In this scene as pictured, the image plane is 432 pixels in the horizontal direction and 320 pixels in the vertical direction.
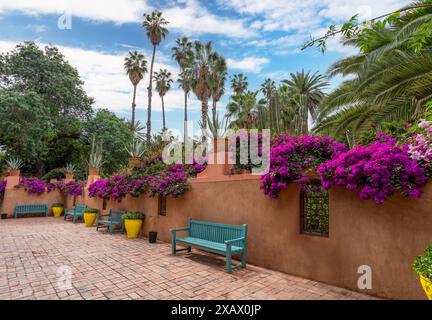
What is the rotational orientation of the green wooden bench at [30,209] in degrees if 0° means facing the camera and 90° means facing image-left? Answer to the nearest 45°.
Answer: approximately 0°

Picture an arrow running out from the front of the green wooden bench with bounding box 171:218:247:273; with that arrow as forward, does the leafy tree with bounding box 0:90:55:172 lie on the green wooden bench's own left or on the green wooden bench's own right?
on the green wooden bench's own right

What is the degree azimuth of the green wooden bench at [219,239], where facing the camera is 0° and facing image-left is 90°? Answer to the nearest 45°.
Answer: approximately 45°

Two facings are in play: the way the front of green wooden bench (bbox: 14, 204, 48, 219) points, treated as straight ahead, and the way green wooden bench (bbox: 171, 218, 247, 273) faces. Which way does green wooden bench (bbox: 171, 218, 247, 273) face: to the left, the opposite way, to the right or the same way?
to the right

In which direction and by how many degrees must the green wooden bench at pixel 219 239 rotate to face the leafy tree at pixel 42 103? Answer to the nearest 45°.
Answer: approximately 90° to its right

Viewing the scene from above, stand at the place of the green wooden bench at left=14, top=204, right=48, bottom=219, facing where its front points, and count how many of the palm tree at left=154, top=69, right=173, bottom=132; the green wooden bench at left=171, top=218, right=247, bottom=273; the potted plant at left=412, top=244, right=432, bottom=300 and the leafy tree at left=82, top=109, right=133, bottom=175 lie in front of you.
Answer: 2

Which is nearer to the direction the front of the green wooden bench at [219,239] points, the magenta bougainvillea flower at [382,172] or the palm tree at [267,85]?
the magenta bougainvillea flower

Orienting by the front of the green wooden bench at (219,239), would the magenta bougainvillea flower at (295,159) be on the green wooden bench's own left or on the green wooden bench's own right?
on the green wooden bench's own left

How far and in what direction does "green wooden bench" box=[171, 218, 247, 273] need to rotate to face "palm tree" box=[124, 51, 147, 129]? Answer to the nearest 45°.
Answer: approximately 135° to its right

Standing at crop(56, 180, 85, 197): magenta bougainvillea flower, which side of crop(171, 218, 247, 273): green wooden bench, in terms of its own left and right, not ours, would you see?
right

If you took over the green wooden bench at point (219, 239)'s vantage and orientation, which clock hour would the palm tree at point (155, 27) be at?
The palm tree is roughly at 4 o'clock from the green wooden bench.

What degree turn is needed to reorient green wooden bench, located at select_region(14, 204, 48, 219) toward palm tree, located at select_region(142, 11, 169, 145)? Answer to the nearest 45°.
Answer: approximately 135° to its left

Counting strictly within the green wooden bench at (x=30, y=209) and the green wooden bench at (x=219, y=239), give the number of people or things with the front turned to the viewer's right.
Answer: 0

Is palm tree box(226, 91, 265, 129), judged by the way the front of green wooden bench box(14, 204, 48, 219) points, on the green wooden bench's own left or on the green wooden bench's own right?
on the green wooden bench's own left
